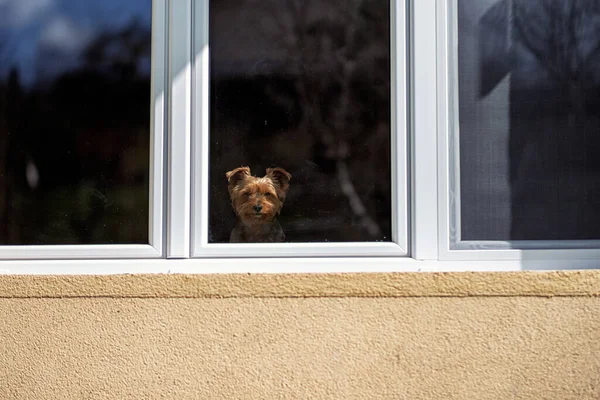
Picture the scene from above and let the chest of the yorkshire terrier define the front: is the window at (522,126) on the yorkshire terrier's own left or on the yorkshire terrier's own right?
on the yorkshire terrier's own left

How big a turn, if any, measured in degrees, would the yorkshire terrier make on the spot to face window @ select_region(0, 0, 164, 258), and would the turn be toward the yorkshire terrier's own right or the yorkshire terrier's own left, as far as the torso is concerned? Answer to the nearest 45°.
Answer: approximately 90° to the yorkshire terrier's own right

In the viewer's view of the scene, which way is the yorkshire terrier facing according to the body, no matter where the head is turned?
toward the camera
